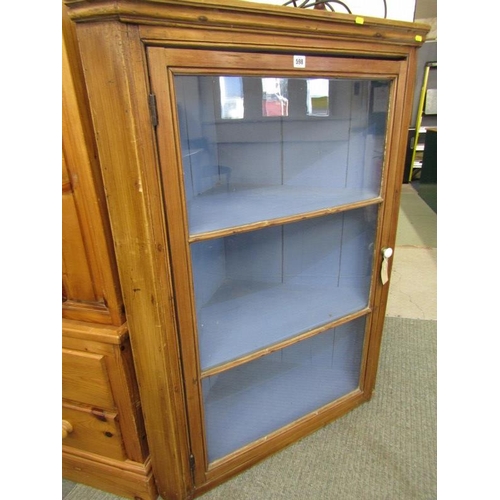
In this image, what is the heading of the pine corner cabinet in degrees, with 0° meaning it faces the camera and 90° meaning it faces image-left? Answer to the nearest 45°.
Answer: approximately 315°
